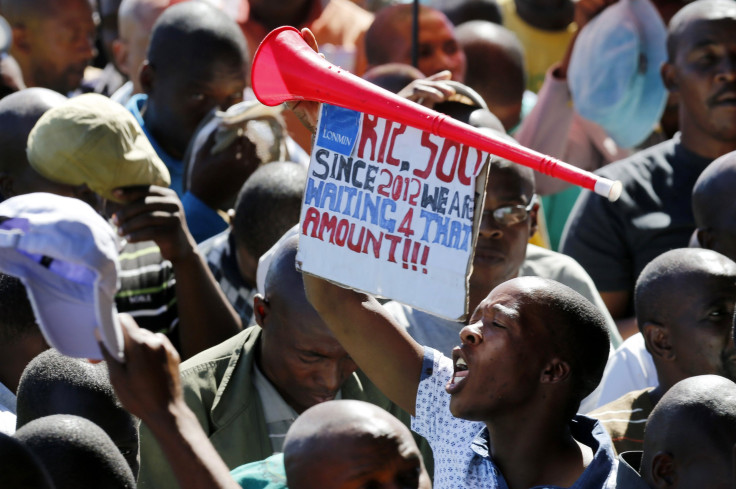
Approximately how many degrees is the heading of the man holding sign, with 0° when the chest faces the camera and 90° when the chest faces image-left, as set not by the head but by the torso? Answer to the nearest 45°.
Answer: approximately 45°

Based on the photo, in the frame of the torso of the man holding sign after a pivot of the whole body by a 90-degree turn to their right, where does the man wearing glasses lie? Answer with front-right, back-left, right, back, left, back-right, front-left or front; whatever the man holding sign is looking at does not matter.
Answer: front-right
